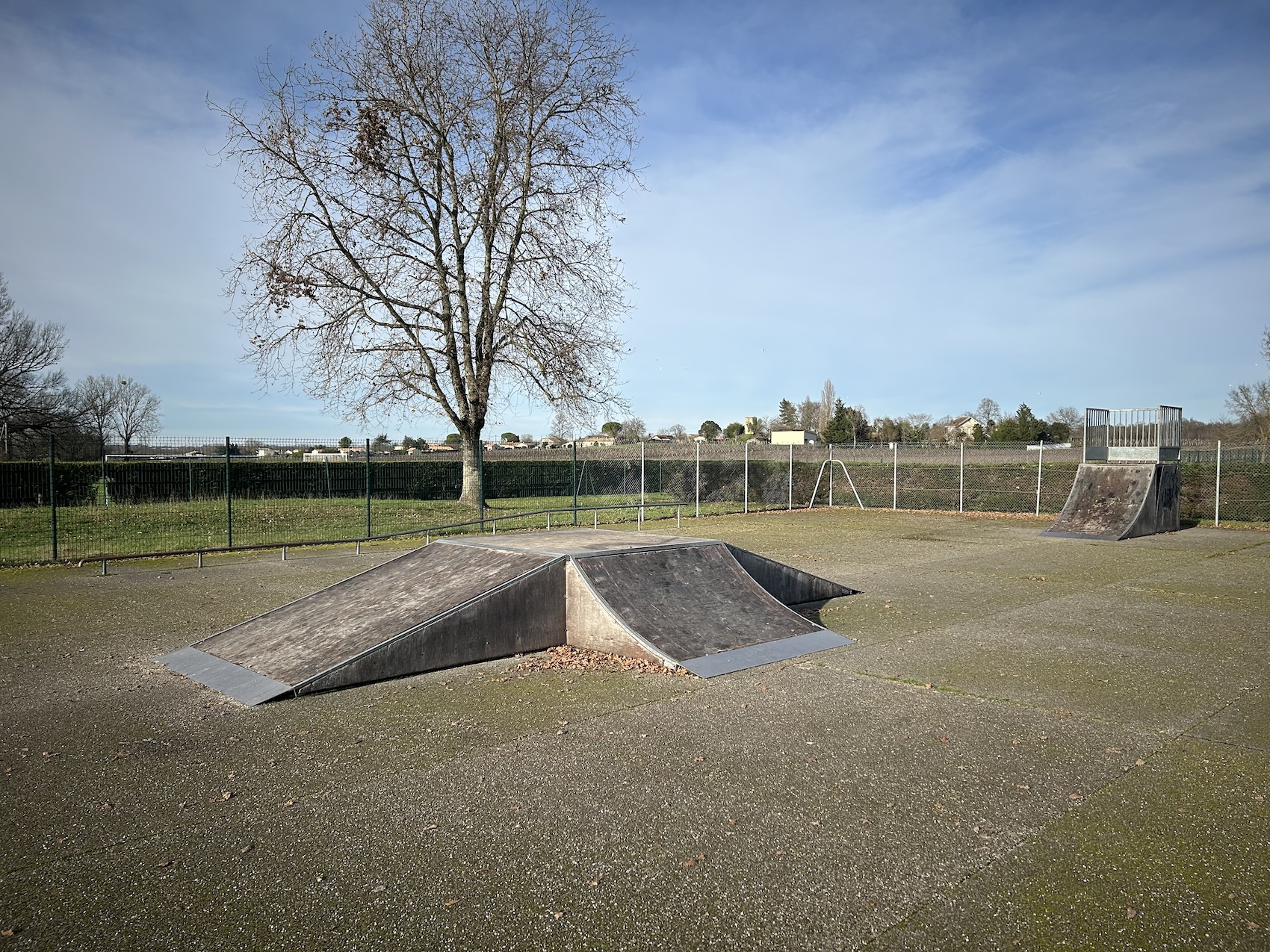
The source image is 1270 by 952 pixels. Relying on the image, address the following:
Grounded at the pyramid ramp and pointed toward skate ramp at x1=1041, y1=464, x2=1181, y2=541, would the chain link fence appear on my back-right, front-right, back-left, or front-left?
front-left

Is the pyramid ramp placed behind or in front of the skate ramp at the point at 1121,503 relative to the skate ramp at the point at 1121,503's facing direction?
in front

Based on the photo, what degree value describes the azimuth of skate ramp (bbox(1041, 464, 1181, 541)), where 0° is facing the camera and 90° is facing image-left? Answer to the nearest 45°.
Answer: approximately 45°
